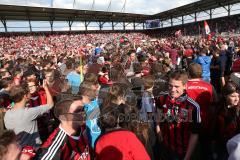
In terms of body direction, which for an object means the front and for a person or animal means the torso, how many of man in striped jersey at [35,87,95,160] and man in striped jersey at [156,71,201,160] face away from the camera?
0

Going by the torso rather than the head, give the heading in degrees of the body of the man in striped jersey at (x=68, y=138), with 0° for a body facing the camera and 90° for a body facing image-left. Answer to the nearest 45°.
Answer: approximately 315°

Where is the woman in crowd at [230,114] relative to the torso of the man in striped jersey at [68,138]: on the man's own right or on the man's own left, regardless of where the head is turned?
on the man's own left
